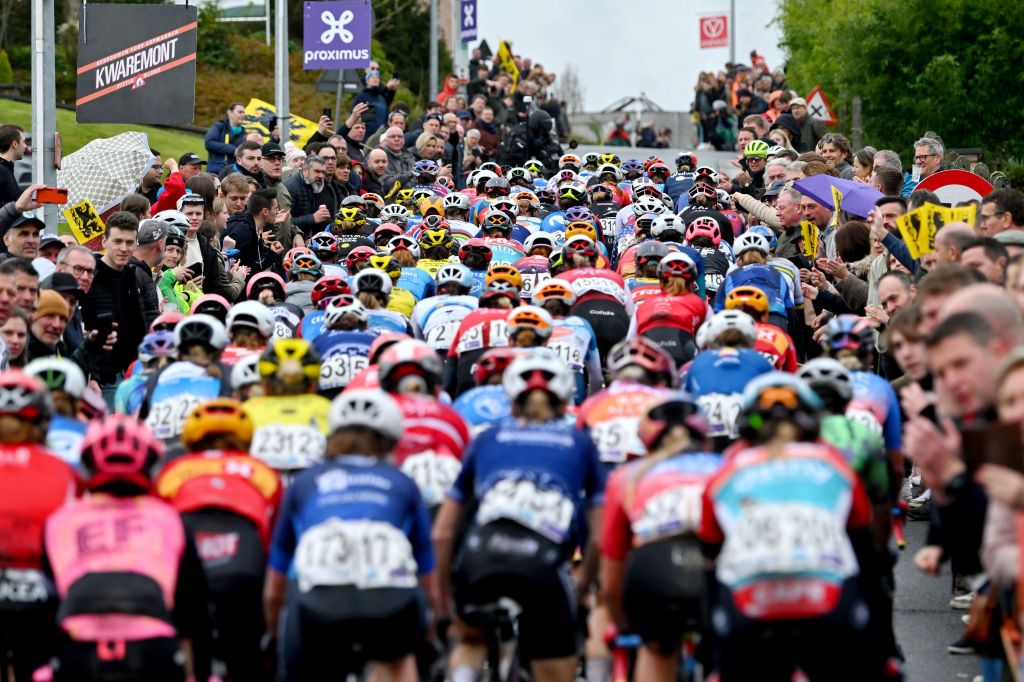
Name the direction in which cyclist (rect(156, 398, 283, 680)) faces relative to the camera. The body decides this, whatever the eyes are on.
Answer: away from the camera

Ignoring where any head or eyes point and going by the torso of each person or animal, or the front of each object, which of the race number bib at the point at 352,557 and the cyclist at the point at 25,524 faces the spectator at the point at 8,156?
the cyclist

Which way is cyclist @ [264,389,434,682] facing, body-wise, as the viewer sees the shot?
away from the camera

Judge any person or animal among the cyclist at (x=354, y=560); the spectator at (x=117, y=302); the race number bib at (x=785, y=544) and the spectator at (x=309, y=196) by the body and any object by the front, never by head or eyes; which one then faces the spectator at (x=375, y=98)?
the cyclist

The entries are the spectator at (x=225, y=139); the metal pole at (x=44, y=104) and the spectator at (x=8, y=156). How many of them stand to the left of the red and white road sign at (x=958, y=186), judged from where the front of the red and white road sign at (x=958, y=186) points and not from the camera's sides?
0

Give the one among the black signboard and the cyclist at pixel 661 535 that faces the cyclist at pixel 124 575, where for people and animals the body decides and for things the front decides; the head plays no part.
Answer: the black signboard

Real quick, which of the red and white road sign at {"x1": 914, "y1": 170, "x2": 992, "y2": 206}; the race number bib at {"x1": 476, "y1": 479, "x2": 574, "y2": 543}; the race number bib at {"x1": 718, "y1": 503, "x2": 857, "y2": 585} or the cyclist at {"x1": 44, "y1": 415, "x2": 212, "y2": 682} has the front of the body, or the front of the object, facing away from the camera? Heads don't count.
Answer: the cyclist

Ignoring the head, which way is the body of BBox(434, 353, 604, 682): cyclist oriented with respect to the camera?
away from the camera

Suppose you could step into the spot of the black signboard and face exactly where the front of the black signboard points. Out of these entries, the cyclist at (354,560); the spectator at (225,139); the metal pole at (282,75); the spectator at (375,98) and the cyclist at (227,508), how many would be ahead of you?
2

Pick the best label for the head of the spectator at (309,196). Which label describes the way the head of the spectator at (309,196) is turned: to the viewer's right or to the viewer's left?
to the viewer's right

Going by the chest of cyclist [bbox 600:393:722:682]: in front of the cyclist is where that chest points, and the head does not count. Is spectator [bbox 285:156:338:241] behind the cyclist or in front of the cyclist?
in front

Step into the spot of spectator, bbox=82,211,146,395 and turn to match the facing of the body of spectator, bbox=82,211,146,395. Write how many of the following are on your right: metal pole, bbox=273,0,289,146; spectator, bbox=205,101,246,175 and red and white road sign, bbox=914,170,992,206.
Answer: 0

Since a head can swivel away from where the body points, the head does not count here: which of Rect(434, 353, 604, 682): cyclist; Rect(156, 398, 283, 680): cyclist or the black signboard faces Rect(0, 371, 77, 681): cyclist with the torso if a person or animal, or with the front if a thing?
the black signboard

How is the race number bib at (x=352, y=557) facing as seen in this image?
toward the camera

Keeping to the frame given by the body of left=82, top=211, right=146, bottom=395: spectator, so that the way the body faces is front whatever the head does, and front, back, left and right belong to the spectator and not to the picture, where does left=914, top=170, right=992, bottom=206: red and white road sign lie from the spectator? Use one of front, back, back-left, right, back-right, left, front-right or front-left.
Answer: front-left

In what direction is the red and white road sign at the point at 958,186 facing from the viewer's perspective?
toward the camera
